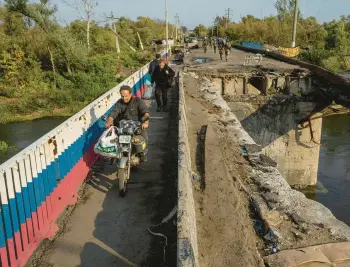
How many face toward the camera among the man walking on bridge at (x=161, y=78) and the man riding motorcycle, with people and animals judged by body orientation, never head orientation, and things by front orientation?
2

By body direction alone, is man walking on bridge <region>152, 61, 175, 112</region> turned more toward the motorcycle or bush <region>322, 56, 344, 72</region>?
the motorcycle

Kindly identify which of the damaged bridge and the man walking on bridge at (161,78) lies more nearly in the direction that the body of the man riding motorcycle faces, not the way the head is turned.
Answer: the damaged bridge

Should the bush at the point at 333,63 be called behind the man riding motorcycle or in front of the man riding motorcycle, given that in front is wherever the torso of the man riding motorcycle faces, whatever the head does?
behind

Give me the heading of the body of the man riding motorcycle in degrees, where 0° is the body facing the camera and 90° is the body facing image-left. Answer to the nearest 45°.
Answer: approximately 0°

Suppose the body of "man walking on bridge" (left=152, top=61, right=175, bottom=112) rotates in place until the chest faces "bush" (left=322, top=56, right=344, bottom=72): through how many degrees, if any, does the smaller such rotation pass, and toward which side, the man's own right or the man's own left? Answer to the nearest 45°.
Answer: approximately 135° to the man's own left

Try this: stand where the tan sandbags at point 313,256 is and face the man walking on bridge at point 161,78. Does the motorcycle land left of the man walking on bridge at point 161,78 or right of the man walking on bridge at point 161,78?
left

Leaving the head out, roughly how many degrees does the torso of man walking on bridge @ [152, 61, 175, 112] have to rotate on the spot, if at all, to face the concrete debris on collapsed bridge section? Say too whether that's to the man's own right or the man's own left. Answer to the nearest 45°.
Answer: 0° — they already face it

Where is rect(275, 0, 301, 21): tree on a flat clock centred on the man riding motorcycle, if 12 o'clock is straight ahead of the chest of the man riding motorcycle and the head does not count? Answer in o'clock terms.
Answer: The tree is roughly at 7 o'clock from the man riding motorcycle.
